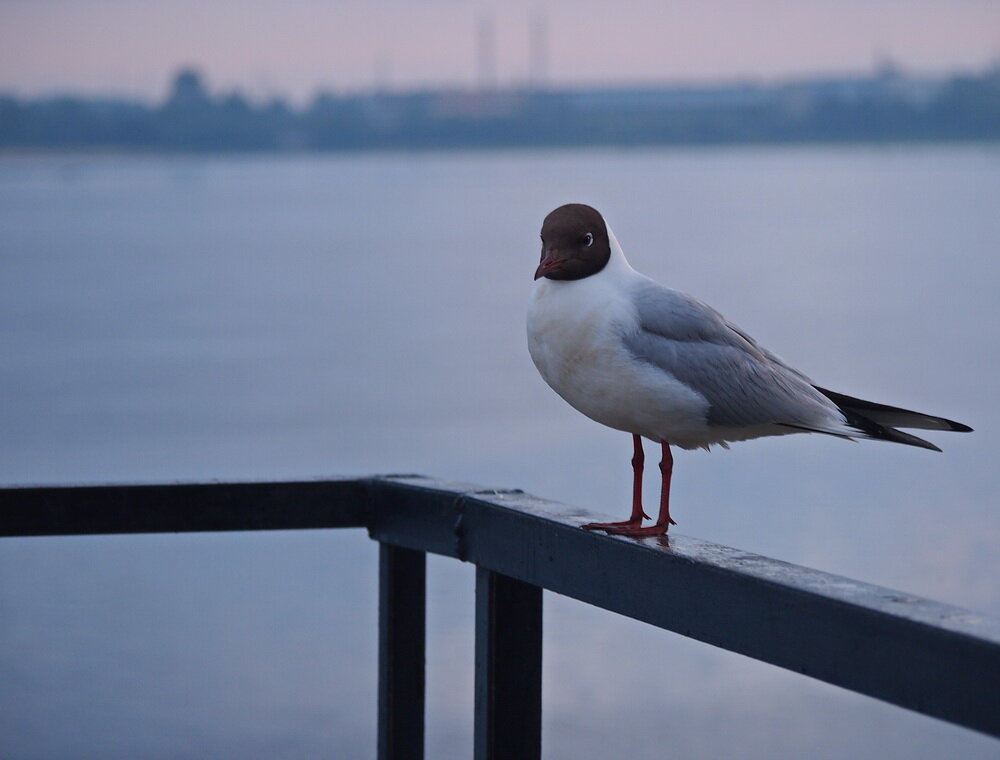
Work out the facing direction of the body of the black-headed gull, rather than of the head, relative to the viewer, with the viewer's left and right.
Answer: facing to the left of the viewer
